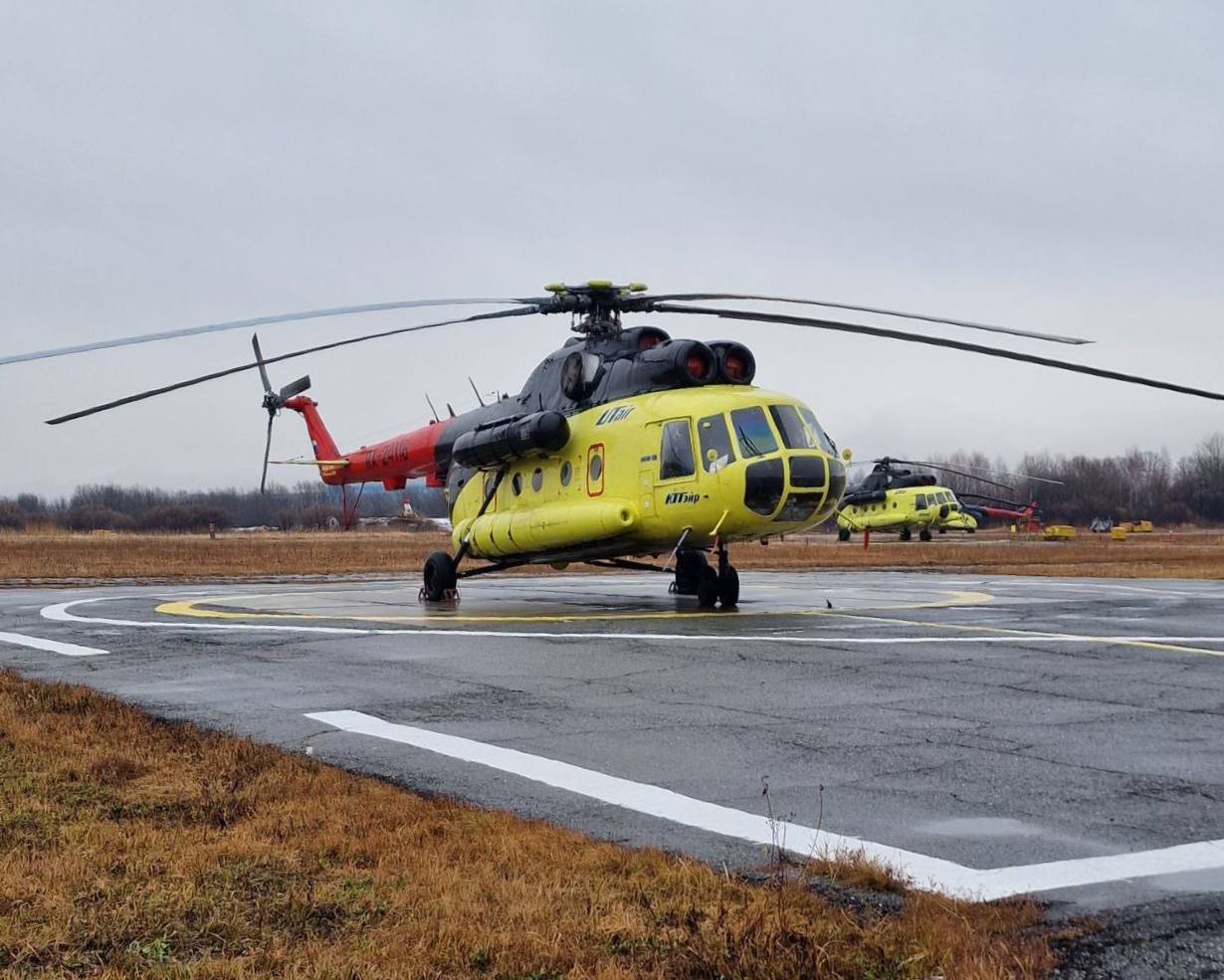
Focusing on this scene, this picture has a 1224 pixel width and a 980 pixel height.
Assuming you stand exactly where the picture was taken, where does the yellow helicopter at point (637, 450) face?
facing the viewer and to the right of the viewer
